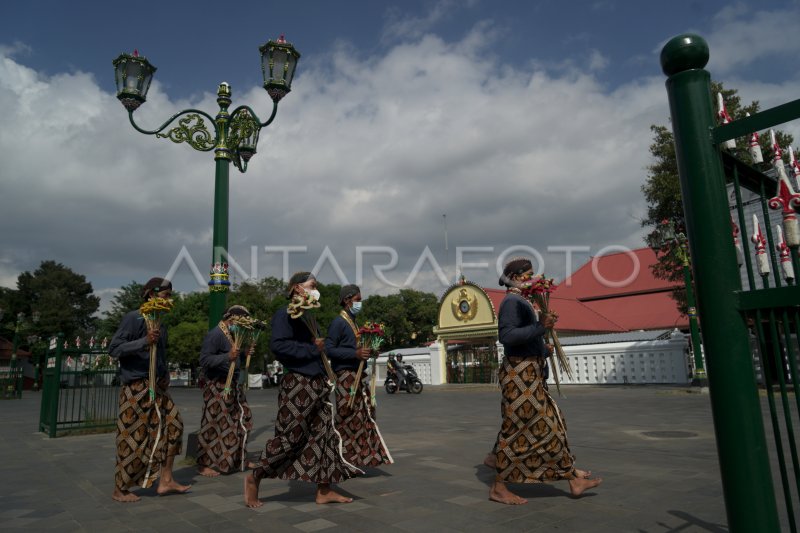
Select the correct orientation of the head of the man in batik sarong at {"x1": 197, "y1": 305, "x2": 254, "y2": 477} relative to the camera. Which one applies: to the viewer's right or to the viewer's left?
to the viewer's right

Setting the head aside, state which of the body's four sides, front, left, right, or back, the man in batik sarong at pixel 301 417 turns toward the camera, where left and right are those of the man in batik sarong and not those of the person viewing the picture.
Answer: right

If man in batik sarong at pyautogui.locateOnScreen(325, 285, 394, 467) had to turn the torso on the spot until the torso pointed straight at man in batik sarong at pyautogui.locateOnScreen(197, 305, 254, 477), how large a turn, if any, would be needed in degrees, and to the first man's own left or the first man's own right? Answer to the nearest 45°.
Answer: approximately 135° to the first man's own left

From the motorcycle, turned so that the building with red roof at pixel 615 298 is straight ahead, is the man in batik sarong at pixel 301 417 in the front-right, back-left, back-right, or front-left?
back-right

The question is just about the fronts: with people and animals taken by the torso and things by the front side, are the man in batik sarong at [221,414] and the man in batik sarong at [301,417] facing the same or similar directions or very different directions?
same or similar directions

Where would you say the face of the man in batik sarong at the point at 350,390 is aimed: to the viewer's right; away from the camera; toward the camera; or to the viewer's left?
to the viewer's right
